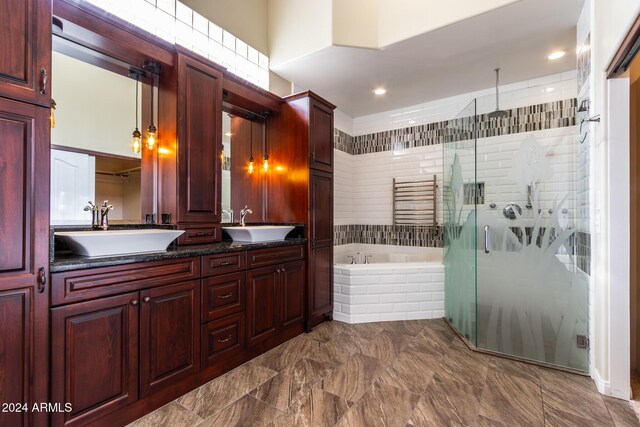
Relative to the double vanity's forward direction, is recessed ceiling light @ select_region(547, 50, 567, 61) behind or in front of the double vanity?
in front

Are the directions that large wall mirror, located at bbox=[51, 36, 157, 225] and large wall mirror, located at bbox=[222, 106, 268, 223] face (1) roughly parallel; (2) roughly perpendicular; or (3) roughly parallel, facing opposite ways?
roughly parallel

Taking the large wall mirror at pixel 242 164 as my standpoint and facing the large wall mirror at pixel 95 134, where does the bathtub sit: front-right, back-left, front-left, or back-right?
back-left

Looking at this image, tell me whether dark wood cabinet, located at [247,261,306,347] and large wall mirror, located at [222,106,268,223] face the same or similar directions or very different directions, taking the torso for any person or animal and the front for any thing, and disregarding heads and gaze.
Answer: same or similar directions

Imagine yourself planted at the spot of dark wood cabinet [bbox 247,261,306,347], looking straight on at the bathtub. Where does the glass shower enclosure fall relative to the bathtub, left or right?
right

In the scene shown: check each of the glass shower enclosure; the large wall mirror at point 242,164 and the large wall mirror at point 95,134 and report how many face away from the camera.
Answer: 0

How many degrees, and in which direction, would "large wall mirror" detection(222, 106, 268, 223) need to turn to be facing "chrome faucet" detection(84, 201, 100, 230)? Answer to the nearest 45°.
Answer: approximately 90° to its right

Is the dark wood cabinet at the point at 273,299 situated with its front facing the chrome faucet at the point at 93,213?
no

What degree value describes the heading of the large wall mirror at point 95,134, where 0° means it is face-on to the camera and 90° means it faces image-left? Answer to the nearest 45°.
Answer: approximately 315°

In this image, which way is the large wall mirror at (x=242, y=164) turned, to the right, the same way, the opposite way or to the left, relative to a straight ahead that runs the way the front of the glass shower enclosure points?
to the left

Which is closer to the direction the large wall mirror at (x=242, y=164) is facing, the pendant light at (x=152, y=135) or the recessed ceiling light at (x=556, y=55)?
the recessed ceiling light

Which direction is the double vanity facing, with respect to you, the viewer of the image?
facing the viewer and to the right of the viewer

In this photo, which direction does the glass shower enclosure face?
toward the camera

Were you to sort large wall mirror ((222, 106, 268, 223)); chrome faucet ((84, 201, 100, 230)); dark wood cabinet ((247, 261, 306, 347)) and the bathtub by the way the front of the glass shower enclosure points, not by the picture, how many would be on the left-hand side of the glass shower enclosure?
0
